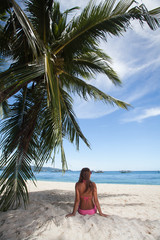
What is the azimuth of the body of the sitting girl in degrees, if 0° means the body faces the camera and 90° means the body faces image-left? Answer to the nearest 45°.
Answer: approximately 180°
